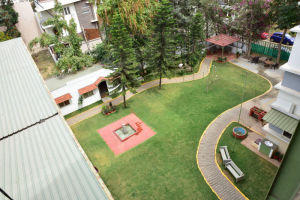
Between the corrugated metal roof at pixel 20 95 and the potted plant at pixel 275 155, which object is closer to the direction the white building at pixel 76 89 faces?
the potted plant

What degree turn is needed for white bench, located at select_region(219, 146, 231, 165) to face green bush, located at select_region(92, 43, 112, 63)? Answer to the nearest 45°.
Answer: approximately 45° to its right

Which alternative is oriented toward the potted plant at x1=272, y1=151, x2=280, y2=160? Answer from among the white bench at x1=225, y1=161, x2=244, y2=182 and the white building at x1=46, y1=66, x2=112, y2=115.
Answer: the white building

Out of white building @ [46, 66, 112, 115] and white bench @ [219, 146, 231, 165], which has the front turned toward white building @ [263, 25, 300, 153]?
white building @ [46, 66, 112, 115]

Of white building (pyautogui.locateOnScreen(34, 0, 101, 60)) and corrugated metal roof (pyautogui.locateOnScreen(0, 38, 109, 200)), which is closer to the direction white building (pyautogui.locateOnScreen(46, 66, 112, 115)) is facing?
the corrugated metal roof

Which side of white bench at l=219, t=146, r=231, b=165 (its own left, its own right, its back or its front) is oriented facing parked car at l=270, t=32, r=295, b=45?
right

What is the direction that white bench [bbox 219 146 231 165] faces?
to the viewer's left

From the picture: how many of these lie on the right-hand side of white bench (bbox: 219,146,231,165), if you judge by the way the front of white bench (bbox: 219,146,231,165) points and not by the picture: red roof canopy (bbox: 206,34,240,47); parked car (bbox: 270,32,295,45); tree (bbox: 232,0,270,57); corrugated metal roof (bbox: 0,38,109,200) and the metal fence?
4

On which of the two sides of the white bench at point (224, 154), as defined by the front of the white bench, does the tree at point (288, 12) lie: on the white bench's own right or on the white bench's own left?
on the white bench's own right

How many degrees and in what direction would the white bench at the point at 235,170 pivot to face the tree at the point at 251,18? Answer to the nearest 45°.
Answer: approximately 135° to its right

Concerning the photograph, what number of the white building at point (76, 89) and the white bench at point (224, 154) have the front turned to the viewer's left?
1

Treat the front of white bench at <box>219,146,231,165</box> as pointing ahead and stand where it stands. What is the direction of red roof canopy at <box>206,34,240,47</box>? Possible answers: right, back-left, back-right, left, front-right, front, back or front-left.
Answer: right

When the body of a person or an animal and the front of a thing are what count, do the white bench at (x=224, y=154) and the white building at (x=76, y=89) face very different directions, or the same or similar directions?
very different directions
